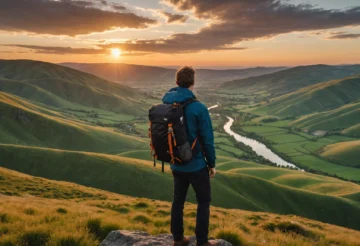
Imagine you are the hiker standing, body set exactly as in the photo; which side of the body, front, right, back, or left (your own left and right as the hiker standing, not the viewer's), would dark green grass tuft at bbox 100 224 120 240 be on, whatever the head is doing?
left

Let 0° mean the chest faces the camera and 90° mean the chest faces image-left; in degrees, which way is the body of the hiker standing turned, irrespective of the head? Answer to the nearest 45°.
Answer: approximately 225°

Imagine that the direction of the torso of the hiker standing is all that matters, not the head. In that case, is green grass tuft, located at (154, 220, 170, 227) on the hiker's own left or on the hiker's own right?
on the hiker's own left

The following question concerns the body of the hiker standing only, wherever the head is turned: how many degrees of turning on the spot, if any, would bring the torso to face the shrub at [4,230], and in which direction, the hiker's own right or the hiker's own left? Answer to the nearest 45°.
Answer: approximately 135° to the hiker's own left
